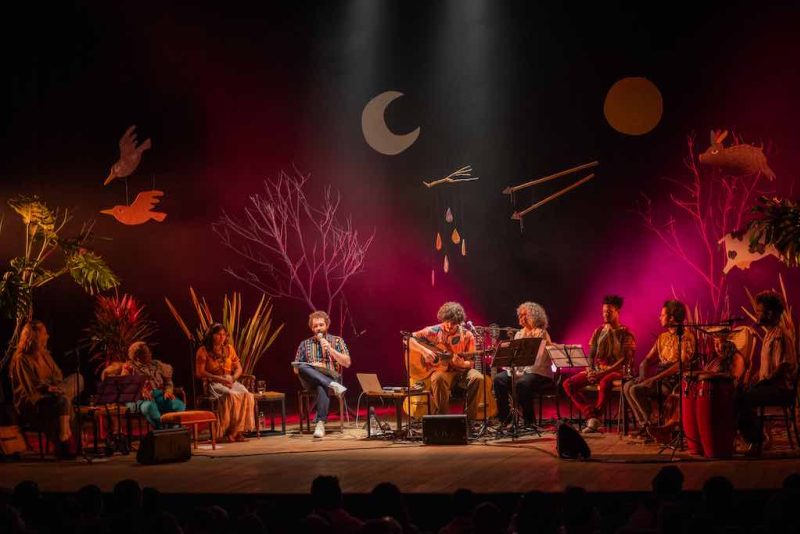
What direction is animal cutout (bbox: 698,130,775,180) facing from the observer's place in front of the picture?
facing to the left of the viewer

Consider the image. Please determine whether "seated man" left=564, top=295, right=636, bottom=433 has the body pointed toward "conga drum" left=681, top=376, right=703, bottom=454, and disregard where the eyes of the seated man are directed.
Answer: no

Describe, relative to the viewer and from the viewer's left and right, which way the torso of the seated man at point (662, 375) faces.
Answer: facing the viewer and to the left of the viewer

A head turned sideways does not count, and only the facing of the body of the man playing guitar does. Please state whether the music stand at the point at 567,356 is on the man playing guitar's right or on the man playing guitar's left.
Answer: on the man playing guitar's left

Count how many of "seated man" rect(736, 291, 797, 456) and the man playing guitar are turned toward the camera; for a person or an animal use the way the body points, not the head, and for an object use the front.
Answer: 1

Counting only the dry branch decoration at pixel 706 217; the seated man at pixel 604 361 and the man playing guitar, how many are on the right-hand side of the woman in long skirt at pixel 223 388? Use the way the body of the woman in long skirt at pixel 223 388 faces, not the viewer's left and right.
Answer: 0

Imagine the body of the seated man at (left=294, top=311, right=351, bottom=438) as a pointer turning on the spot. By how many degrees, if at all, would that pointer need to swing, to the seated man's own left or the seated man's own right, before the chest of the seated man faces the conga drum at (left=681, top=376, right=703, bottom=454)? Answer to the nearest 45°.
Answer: approximately 45° to the seated man's own left

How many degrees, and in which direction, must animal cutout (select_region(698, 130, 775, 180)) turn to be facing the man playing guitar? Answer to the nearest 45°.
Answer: approximately 45° to its left

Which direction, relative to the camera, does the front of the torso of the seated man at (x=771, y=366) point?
to the viewer's left

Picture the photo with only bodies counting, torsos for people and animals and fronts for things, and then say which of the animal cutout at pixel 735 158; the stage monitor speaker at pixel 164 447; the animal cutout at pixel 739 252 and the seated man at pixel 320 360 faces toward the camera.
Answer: the seated man

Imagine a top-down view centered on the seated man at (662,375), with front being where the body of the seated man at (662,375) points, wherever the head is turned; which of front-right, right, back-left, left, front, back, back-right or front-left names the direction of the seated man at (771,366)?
left

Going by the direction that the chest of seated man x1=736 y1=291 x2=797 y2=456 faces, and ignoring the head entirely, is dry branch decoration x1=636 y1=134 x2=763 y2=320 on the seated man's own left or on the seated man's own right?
on the seated man's own right

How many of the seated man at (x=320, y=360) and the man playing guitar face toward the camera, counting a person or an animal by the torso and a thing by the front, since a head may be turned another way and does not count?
2

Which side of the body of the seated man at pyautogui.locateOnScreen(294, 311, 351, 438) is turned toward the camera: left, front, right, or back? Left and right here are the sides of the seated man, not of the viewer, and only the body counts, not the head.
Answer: front

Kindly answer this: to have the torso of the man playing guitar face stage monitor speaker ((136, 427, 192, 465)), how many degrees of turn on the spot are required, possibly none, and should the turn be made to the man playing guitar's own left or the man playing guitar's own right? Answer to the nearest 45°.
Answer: approximately 45° to the man playing guitar's own right

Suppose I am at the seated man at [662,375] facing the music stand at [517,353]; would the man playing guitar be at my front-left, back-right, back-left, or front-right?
front-right

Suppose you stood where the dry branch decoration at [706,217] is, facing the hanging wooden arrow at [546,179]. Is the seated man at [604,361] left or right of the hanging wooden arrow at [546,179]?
left

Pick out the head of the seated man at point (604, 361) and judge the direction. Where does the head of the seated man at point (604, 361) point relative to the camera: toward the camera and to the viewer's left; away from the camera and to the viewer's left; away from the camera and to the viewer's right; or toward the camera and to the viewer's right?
toward the camera and to the viewer's left
